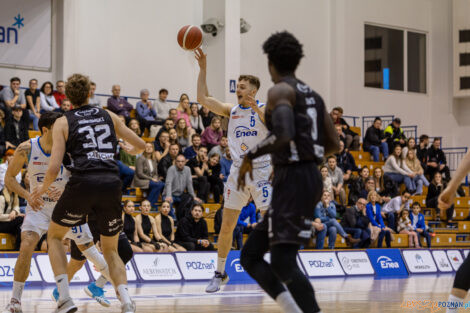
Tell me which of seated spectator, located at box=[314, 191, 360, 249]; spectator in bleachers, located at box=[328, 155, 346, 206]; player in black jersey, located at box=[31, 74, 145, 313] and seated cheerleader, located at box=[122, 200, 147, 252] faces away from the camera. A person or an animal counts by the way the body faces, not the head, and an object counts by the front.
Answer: the player in black jersey

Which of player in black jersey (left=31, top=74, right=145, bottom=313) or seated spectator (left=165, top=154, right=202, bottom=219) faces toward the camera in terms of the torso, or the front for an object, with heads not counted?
the seated spectator

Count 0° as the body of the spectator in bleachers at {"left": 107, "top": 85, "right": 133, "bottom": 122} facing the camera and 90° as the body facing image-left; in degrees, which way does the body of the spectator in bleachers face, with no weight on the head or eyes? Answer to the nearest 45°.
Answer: approximately 315°

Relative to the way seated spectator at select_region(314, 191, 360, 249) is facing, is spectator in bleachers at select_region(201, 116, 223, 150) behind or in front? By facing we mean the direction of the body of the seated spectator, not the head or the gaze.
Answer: behind

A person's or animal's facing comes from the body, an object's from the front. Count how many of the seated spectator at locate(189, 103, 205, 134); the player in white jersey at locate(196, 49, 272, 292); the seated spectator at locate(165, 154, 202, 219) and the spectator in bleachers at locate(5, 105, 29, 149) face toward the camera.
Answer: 4

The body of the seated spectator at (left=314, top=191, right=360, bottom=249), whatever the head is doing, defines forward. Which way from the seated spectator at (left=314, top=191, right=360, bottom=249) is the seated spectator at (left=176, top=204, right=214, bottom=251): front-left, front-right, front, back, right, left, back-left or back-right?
right

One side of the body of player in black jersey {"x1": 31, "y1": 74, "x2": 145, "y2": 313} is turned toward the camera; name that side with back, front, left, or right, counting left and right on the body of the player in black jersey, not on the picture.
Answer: back

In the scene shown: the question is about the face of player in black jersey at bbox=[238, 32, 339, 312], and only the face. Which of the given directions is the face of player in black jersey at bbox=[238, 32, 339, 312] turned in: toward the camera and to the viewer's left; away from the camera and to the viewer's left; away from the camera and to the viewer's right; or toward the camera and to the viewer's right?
away from the camera and to the viewer's left

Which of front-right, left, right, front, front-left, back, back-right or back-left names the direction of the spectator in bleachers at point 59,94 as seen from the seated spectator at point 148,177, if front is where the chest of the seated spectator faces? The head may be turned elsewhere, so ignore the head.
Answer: back

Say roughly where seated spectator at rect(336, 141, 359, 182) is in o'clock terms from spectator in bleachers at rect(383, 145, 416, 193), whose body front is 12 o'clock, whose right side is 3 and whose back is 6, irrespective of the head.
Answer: The seated spectator is roughly at 3 o'clock from the spectator in bleachers.

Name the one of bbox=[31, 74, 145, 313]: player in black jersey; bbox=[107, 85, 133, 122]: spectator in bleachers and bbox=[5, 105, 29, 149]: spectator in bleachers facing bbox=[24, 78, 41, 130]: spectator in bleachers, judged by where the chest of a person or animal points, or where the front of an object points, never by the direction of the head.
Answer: the player in black jersey
